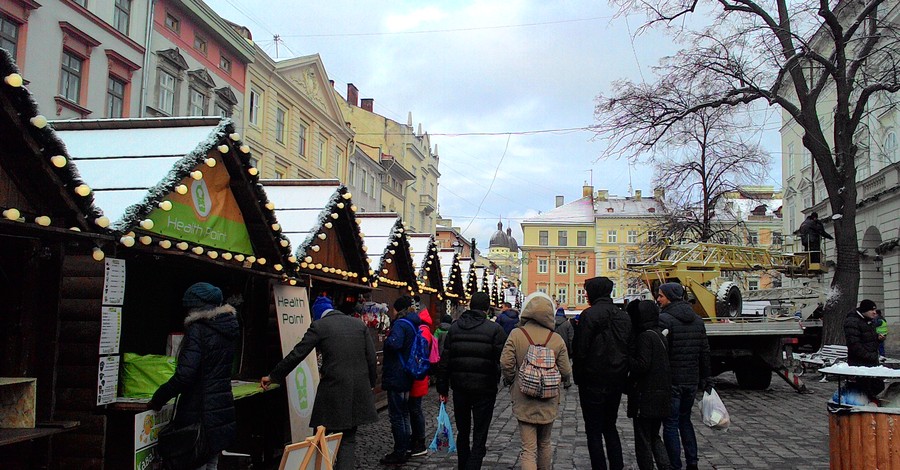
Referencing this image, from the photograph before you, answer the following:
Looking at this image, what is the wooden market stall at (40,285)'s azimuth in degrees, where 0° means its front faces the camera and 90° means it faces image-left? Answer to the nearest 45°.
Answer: approximately 315°

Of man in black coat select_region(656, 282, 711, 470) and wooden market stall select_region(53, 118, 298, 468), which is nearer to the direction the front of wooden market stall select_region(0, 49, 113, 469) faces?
the man in black coat

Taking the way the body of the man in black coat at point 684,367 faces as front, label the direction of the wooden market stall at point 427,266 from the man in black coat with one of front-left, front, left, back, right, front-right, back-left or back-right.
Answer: front

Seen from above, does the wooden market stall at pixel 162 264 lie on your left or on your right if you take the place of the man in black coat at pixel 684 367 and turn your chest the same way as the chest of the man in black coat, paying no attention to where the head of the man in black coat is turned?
on your left

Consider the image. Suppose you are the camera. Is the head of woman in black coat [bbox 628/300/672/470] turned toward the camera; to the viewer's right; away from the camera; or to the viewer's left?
away from the camera

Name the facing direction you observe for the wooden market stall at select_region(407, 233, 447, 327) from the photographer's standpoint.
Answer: facing the viewer and to the right of the viewer

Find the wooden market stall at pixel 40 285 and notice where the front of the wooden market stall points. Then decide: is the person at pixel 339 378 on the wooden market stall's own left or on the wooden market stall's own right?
on the wooden market stall's own left

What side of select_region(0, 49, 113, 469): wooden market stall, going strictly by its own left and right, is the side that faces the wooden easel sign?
front

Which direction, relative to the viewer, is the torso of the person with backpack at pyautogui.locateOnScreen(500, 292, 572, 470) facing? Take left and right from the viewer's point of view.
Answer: facing away from the viewer

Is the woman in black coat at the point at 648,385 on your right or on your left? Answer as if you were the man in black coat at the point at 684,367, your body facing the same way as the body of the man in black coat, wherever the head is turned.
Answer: on your left

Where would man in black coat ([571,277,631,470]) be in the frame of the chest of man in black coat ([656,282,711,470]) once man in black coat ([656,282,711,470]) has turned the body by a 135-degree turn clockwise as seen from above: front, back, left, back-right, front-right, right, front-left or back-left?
back-right

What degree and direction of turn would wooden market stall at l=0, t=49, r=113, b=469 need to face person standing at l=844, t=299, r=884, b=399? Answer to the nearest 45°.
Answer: approximately 45° to its left

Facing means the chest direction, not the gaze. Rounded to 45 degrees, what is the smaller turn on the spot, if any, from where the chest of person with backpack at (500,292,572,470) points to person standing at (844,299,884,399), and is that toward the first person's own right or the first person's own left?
approximately 45° to the first person's own right

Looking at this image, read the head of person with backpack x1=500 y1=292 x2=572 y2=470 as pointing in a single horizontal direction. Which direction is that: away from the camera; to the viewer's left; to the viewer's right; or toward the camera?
away from the camera

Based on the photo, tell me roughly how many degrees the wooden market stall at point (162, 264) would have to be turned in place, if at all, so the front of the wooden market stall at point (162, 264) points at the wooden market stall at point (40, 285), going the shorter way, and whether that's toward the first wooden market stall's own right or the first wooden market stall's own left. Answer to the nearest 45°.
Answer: approximately 90° to the first wooden market stall's own right
